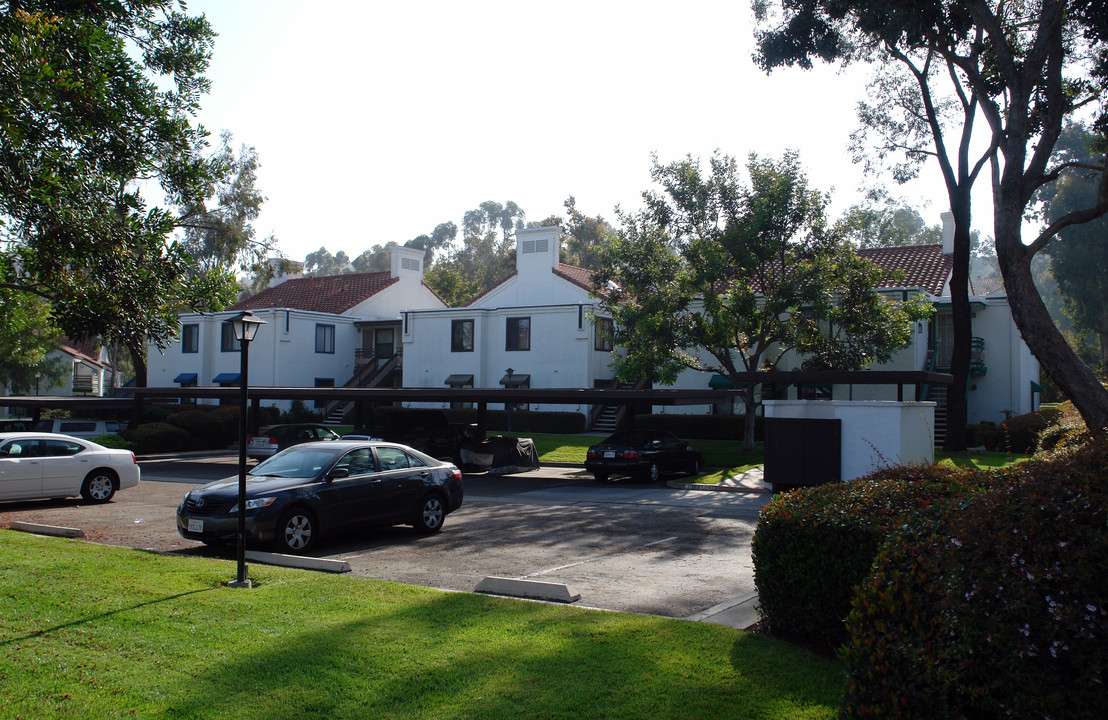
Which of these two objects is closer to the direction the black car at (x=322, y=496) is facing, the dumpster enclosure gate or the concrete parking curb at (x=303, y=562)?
the concrete parking curb

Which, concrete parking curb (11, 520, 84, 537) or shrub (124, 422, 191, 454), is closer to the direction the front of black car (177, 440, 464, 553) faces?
the concrete parking curb

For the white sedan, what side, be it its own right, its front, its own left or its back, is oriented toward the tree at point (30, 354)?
right

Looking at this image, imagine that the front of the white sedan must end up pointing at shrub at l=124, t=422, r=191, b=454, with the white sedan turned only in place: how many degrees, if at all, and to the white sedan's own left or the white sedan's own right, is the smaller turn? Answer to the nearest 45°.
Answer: approximately 90° to the white sedan's own right

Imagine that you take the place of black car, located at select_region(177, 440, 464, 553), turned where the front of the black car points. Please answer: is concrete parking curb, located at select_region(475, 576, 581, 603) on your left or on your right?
on your left

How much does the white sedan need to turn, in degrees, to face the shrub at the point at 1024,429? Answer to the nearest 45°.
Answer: approximately 180°
